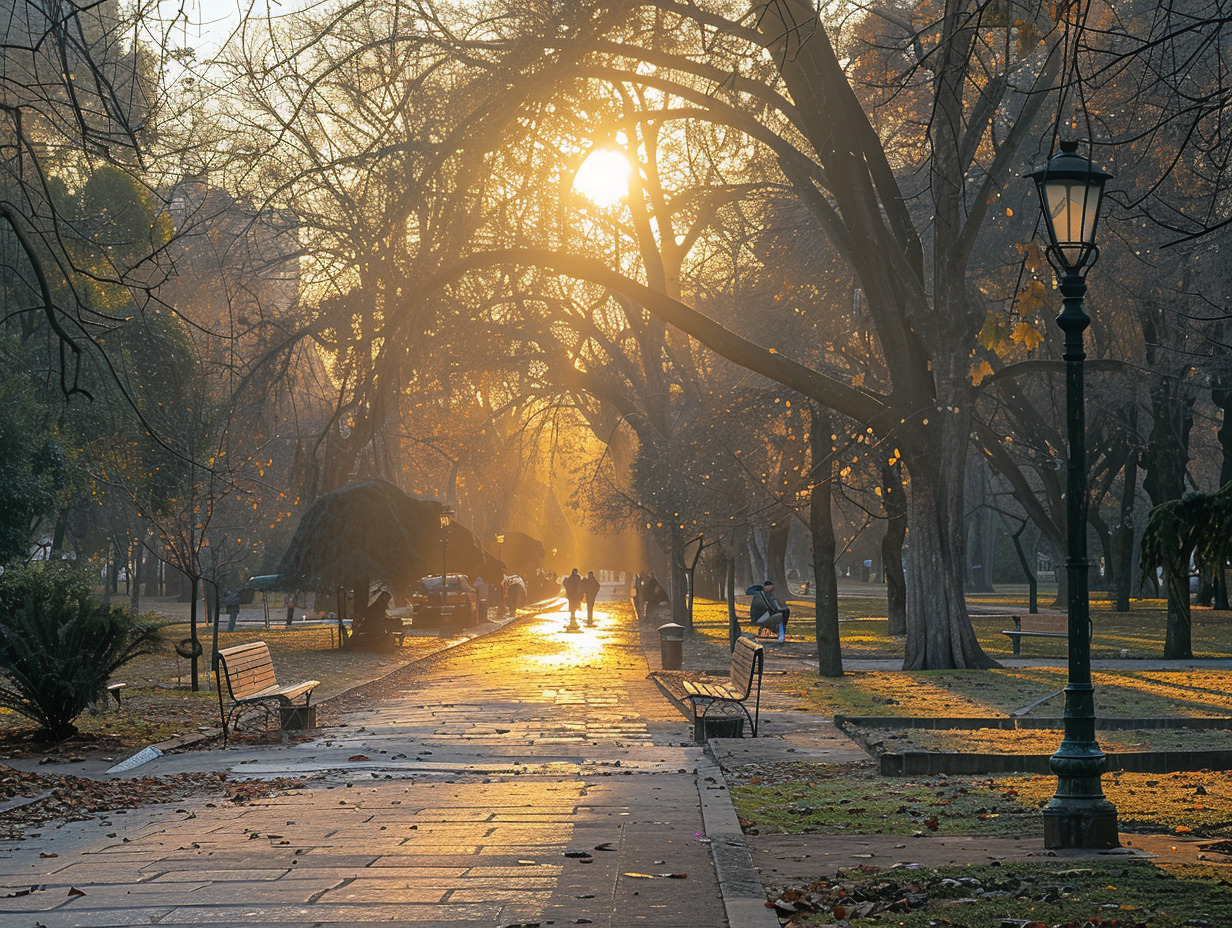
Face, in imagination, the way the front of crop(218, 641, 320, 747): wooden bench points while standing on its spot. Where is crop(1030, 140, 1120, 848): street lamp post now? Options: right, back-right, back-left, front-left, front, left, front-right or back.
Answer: front

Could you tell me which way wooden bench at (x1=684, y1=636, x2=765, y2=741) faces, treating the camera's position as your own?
facing to the left of the viewer

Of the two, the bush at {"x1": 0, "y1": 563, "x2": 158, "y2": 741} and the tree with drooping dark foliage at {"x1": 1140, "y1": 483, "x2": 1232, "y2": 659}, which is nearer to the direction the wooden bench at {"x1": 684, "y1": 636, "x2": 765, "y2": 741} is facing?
the bush

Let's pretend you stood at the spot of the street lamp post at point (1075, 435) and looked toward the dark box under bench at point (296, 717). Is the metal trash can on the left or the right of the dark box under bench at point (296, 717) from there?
right

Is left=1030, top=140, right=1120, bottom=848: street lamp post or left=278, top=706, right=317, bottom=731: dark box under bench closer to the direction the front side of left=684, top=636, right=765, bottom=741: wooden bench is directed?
the dark box under bench

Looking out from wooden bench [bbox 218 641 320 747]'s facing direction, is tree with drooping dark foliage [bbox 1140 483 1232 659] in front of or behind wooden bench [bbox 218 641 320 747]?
in front

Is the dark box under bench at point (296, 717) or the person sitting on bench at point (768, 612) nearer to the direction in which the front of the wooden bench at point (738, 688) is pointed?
the dark box under bench

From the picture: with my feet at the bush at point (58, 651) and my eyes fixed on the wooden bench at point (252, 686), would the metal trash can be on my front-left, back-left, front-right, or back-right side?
front-left

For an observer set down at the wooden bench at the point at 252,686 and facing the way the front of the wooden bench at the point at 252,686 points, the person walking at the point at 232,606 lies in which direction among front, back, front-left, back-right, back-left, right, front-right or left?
back-left

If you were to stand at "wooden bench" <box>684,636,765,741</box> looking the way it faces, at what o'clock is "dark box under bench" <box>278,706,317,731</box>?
The dark box under bench is roughly at 12 o'clock from the wooden bench.

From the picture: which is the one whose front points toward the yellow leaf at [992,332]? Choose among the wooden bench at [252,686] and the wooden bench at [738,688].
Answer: the wooden bench at [252,686]

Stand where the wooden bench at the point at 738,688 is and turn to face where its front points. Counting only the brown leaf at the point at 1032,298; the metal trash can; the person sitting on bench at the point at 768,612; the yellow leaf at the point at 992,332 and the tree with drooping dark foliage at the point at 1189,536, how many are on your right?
2

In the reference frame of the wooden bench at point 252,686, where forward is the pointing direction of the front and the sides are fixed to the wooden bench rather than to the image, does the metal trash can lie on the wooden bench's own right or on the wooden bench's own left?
on the wooden bench's own left

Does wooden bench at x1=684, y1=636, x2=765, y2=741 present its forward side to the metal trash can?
no

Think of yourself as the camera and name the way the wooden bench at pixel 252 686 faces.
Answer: facing the viewer and to the right of the viewer

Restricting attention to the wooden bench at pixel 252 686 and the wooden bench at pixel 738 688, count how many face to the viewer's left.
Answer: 1
